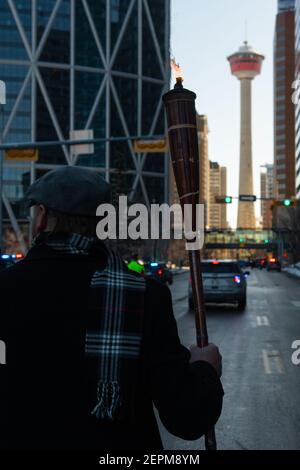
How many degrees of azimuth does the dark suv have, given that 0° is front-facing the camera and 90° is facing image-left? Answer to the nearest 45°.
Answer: approximately 180°

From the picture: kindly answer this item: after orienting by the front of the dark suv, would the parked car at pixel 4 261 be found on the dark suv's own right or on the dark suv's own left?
on the dark suv's own left

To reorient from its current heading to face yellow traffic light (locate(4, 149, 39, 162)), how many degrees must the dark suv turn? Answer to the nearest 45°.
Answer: approximately 135° to its left
